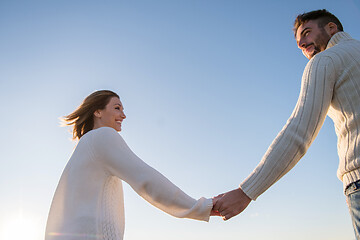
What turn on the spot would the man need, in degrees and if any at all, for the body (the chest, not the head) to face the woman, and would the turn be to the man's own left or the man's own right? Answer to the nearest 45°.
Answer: approximately 45° to the man's own left

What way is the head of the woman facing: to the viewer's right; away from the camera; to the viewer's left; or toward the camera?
to the viewer's right

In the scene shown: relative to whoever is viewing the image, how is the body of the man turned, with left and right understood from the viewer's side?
facing away from the viewer and to the left of the viewer
